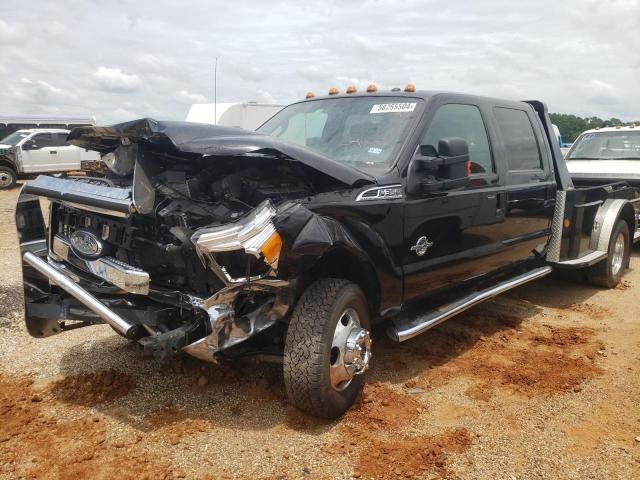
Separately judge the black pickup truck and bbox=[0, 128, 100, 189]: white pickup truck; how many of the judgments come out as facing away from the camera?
0

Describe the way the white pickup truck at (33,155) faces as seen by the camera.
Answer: facing the viewer and to the left of the viewer

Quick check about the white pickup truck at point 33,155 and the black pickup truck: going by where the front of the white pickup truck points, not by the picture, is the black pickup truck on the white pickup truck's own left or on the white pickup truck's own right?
on the white pickup truck's own left

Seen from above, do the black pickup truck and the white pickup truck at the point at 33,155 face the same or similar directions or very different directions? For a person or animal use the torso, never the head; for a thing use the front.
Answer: same or similar directions

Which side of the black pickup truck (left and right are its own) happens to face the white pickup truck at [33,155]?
right
